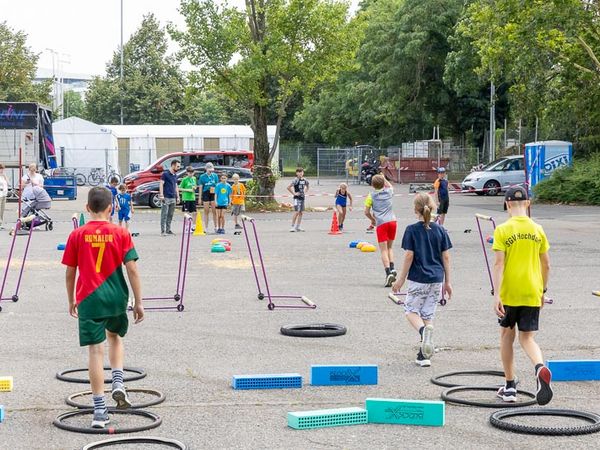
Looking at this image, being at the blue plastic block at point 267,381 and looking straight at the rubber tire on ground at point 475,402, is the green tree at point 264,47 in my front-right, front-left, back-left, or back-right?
back-left

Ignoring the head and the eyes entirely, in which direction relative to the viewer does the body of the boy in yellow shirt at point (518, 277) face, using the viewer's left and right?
facing away from the viewer

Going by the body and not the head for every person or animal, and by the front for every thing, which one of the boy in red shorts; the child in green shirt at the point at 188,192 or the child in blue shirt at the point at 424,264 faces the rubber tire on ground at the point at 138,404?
the child in green shirt

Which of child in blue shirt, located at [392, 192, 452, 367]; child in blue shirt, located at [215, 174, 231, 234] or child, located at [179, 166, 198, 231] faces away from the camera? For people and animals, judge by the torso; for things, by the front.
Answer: child in blue shirt, located at [392, 192, 452, 367]

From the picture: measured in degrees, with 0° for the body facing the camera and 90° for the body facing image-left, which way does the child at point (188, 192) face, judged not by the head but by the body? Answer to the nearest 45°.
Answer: approximately 0°

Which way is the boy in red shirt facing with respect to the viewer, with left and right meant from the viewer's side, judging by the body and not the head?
facing away from the viewer

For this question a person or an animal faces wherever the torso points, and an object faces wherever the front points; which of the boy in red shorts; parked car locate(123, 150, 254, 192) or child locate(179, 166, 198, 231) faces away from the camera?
the boy in red shorts

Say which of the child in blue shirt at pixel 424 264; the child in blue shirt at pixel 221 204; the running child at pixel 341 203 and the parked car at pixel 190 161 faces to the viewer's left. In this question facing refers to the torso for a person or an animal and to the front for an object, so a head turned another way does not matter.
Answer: the parked car

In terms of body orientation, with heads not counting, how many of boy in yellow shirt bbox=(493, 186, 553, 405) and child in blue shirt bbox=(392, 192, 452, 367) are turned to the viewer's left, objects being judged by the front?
0

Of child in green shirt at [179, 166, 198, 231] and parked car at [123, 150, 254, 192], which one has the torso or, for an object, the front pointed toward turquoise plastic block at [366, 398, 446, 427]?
the child in green shirt

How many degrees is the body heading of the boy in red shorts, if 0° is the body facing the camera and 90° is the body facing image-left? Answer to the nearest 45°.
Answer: approximately 180°

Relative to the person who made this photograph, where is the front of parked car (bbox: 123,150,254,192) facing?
facing to the left of the viewer

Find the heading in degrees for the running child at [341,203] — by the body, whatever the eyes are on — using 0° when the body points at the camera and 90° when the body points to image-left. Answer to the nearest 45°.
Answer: approximately 0°

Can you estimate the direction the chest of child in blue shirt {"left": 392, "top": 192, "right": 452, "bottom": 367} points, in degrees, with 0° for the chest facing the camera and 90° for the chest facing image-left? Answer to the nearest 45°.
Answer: approximately 180°
